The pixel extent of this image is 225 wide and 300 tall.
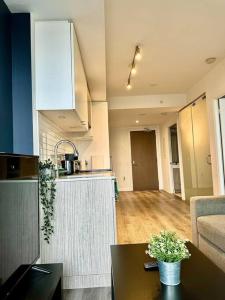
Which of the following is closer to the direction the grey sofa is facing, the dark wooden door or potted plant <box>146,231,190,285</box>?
the potted plant

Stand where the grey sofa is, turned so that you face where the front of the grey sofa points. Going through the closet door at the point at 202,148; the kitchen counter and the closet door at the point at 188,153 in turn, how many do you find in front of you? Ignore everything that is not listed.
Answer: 1

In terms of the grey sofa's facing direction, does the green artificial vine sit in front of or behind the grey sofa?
in front

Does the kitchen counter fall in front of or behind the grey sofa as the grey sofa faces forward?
in front

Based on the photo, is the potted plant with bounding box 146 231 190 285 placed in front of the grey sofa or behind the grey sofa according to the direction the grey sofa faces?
in front

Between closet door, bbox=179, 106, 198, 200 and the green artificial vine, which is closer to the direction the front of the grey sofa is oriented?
the green artificial vine

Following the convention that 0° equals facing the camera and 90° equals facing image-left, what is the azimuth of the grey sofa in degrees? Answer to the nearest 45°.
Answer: approximately 45°

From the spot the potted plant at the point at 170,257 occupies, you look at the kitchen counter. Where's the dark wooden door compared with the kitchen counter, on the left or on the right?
right

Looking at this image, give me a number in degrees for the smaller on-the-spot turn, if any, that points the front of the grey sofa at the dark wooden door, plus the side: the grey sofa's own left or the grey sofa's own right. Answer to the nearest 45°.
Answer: approximately 135° to the grey sofa's own right

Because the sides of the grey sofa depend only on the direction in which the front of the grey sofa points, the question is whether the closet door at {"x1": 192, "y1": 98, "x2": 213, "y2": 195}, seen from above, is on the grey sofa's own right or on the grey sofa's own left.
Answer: on the grey sofa's own right
